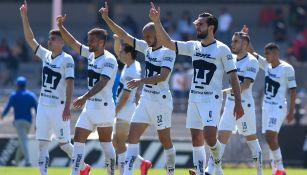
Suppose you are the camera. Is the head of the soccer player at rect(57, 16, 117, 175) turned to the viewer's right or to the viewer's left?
to the viewer's left

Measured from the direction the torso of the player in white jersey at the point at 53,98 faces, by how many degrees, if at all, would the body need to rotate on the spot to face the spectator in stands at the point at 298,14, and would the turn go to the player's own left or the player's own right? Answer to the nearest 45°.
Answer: approximately 180°

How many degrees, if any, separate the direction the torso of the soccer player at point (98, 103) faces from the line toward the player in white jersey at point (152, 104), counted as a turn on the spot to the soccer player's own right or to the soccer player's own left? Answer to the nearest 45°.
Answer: approximately 135° to the soccer player's own left

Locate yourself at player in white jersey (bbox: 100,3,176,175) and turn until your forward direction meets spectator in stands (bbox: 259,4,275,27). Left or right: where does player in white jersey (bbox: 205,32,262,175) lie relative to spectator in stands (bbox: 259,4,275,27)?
right

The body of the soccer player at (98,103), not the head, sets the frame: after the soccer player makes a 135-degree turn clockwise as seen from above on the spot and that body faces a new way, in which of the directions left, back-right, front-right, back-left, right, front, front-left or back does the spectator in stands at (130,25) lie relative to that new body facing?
front

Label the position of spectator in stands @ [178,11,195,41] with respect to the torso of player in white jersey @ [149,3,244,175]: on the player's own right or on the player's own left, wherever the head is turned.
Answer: on the player's own right
